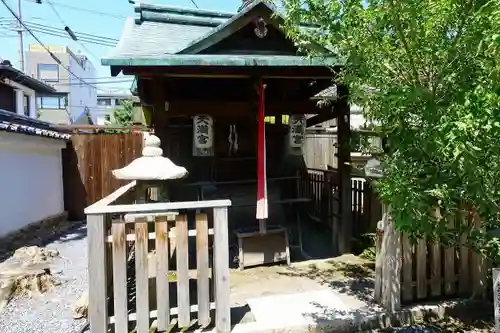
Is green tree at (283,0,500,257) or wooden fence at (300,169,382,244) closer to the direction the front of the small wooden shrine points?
the green tree

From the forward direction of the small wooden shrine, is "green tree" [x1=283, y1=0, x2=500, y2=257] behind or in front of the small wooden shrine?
in front

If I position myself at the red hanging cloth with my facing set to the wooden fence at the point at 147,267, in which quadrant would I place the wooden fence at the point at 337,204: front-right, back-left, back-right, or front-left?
back-left

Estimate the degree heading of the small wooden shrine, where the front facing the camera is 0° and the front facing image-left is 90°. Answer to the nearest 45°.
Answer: approximately 0°

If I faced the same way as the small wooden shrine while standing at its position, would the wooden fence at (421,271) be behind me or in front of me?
in front

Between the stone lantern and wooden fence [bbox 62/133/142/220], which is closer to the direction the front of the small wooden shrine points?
the stone lantern

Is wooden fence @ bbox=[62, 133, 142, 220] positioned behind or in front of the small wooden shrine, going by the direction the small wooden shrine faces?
behind

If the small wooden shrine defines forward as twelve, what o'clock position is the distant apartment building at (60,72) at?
The distant apartment building is roughly at 5 o'clock from the small wooden shrine.

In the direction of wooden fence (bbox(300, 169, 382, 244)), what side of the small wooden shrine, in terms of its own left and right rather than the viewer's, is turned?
left

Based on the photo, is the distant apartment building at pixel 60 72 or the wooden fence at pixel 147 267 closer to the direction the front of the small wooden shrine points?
the wooden fence

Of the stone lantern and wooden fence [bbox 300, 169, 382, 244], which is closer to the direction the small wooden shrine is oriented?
the stone lantern
